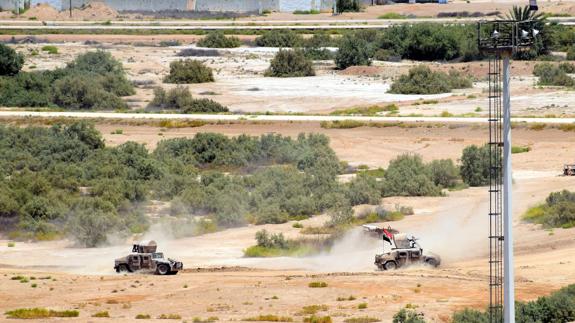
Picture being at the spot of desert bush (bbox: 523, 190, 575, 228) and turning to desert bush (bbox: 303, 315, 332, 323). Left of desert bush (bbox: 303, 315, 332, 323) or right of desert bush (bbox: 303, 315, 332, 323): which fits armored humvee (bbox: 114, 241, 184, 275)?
right

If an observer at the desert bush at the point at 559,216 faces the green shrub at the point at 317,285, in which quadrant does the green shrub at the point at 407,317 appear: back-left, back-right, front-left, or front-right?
front-left

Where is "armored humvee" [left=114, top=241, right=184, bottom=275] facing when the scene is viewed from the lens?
facing the viewer and to the right of the viewer

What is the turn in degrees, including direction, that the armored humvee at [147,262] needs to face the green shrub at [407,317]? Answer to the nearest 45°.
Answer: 0° — it already faces it

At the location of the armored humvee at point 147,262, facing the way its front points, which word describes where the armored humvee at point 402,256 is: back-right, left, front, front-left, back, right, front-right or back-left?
front-left

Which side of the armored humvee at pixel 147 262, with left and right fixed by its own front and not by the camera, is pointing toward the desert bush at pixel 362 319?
front

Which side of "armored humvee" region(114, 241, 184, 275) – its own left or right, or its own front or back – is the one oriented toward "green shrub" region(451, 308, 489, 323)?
front

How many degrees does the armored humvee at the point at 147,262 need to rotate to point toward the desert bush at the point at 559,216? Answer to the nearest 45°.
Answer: approximately 45° to its left

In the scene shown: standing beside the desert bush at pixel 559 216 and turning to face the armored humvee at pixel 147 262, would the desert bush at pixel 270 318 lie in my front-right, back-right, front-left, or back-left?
front-left

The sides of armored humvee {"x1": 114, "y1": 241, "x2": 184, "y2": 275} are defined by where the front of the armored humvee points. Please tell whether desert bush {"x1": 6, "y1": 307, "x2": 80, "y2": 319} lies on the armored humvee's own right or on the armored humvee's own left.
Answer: on the armored humvee's own right

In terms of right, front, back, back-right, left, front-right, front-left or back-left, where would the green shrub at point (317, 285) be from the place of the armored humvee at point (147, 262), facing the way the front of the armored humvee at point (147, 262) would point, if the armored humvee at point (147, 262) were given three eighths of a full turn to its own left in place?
back-right

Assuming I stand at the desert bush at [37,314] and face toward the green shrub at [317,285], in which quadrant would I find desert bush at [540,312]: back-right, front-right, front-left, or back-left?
front-right

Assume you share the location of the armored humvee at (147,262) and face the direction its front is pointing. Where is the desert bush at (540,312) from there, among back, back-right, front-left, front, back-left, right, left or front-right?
front

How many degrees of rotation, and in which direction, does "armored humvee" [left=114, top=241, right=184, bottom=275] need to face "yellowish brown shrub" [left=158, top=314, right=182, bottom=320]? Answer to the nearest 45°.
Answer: approximately 45° to its right

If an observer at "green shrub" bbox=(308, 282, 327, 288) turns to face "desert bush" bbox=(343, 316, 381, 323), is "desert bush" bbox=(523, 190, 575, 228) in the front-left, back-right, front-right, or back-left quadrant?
back-left
